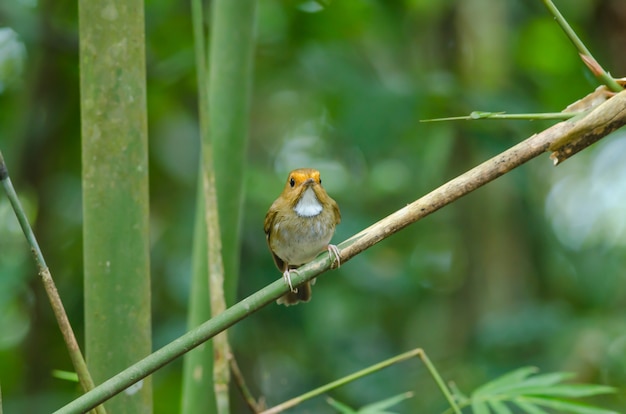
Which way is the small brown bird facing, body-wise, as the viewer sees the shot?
toward the camera

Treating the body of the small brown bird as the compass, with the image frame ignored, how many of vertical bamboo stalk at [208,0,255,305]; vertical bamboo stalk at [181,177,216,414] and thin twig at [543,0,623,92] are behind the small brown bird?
2
